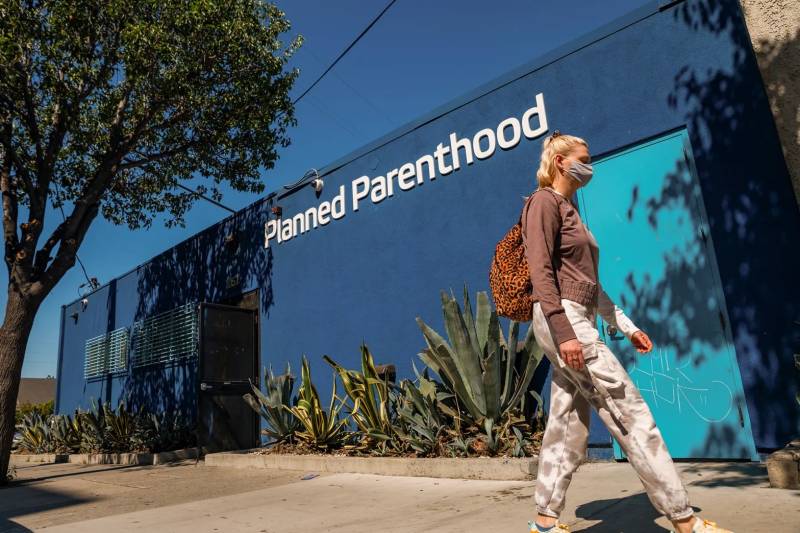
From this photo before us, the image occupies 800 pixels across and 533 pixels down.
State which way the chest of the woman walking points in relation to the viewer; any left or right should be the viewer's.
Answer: facing to the right of the viewer

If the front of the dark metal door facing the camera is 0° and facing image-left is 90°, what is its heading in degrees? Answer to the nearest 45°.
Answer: approximately 0°

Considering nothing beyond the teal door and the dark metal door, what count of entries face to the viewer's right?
0

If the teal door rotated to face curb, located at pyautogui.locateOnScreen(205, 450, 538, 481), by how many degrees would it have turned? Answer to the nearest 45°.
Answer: approximately 90° to its right

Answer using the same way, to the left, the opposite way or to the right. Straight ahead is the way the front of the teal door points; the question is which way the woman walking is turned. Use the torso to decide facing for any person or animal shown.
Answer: to the left

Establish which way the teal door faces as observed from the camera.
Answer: facing the viewer

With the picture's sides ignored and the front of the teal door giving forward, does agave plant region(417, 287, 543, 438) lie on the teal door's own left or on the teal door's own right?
on the teal door's own right

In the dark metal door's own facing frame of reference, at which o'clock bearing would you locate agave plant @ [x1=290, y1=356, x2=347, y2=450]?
The agave plant is roughly at 11 o'clock from the dark metal door.

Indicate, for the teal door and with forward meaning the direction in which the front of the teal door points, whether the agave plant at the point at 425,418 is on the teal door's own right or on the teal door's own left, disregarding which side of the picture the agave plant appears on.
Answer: on the teal door's own right

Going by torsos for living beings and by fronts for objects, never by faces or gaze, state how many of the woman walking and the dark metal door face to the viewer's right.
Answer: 1

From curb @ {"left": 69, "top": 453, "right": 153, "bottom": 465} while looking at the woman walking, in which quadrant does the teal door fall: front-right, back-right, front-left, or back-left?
front-left

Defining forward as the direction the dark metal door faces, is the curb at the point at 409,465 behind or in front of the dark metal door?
in front

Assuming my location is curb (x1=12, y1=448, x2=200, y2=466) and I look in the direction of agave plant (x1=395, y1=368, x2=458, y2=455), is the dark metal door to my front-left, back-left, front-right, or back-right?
front-left
